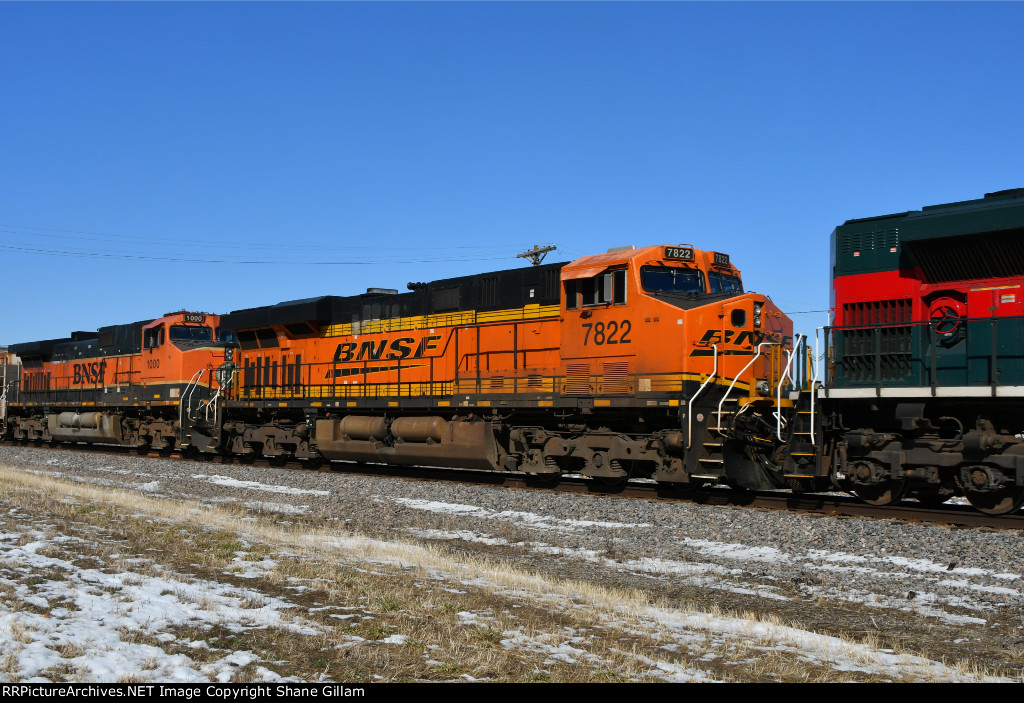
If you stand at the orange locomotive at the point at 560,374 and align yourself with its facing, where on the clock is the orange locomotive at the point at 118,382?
the orange locomotive at the point at 118,382 is roughly at 6 o'clock from the orange locomotive at the point at 560,374.

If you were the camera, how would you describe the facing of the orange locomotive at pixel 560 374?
facing the viewer and to the right of the viewer

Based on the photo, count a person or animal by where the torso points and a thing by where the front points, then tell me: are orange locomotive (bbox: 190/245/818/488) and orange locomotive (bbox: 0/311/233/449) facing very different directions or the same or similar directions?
same or similar directions

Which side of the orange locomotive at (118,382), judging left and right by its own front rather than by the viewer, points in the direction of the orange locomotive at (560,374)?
front

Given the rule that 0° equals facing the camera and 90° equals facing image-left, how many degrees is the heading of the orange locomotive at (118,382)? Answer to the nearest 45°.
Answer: approximately 315°

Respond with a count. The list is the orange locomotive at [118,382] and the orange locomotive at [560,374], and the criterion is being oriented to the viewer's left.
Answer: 0
